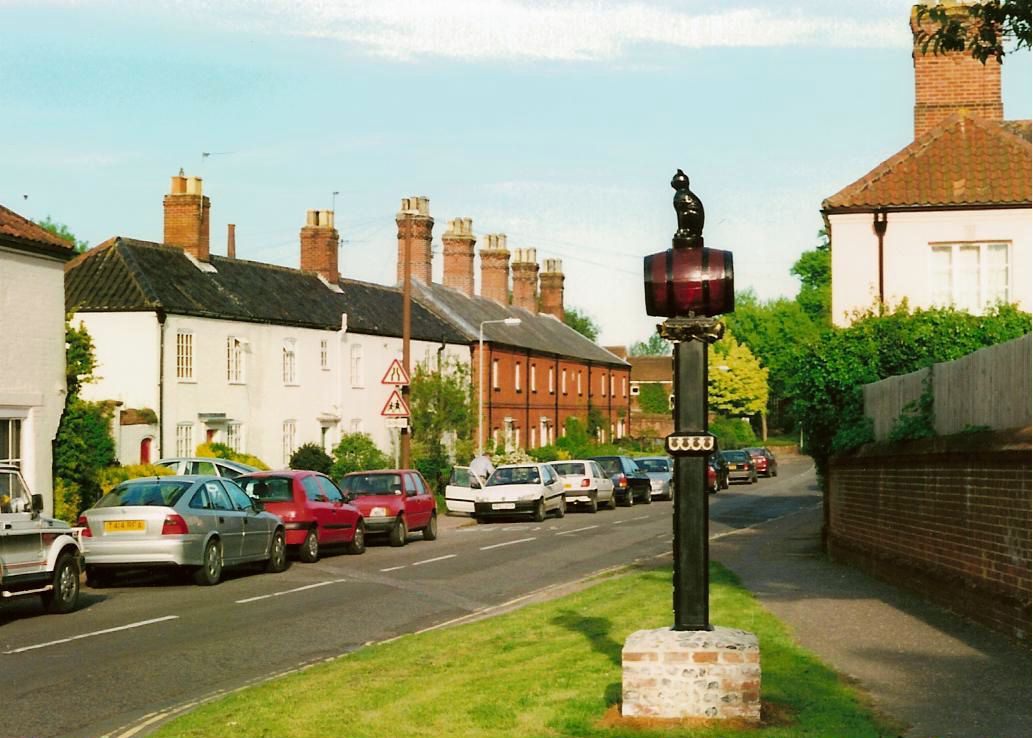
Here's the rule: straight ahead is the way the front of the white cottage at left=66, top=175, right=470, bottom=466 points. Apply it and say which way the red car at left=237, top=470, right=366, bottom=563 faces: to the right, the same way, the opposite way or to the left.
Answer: to the left

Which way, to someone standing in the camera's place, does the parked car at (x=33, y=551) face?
facing away from the viewer and to the right of the viewer

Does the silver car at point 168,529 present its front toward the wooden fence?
no

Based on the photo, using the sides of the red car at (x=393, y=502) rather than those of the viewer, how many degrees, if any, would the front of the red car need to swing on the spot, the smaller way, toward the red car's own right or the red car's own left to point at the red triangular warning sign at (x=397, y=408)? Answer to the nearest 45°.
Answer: approximately 135° to the red car's own right

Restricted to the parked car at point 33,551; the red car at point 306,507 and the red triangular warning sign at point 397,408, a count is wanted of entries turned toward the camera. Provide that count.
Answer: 1

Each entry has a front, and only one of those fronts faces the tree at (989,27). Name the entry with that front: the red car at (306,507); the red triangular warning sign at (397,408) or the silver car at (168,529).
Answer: the red triangular warning sign

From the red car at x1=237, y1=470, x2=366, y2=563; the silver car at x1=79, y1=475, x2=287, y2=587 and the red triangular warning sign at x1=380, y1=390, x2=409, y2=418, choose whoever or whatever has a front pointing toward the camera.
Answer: the red triangular warning sign

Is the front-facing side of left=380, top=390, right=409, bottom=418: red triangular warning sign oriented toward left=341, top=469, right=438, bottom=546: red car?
yes

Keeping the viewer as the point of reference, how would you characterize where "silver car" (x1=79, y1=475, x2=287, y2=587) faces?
facing away from the viewer and to the right of the viewer

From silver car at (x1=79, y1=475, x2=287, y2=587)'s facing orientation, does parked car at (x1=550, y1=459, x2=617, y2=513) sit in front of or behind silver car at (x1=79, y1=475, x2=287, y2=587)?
in front

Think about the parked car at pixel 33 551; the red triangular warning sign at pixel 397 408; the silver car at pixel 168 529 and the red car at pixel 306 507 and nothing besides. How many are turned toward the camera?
1

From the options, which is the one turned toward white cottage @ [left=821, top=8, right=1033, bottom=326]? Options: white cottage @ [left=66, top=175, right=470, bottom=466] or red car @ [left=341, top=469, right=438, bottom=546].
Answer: white cottage @ [left=66, top=175, right=470, bottom=466]

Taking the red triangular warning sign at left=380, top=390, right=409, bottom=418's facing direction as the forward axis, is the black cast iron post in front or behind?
in front

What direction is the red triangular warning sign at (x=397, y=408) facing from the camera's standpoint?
toward the camera

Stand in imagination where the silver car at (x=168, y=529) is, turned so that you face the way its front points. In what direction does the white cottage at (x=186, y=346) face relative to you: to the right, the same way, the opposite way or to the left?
to the right

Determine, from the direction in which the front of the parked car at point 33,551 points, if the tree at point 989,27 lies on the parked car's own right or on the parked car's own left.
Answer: on the parked car's own right

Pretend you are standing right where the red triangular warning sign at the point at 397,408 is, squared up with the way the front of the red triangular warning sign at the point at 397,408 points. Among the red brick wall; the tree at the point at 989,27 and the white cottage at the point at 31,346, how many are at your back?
0

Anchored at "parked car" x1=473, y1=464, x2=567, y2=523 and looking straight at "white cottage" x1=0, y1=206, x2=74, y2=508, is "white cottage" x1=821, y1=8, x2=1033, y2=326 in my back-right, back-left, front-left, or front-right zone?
front-left

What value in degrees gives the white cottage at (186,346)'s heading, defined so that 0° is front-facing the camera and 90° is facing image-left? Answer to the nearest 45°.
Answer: approximately 315°

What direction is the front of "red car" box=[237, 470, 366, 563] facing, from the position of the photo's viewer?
facing away from the viewer and to the right of the viewer
